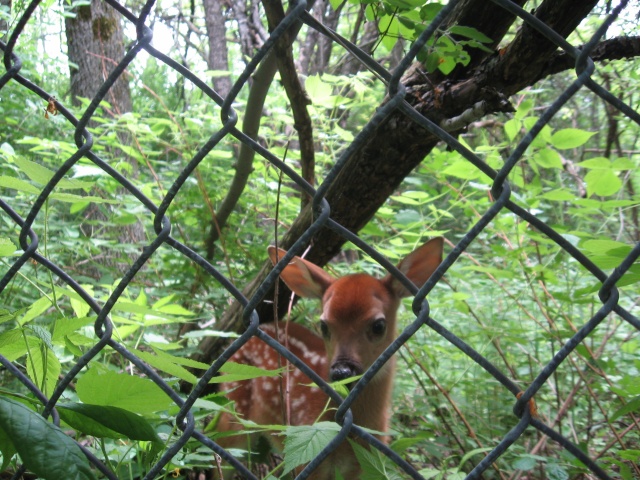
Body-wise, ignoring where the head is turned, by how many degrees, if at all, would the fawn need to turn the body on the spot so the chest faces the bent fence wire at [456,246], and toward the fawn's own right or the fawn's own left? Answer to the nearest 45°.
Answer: approximately 45° to the fawn's own right

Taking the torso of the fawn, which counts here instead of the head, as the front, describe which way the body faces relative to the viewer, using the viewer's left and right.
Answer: facing the viewer and to the right of the viewer

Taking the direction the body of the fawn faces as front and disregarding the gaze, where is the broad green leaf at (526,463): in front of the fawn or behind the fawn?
in front

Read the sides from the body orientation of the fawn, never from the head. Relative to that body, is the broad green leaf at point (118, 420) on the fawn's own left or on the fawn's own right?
on the fawn's own right

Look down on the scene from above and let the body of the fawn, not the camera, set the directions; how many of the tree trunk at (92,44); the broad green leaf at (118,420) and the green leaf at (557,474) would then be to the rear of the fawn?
1

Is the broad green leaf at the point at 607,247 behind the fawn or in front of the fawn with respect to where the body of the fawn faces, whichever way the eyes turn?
in front
